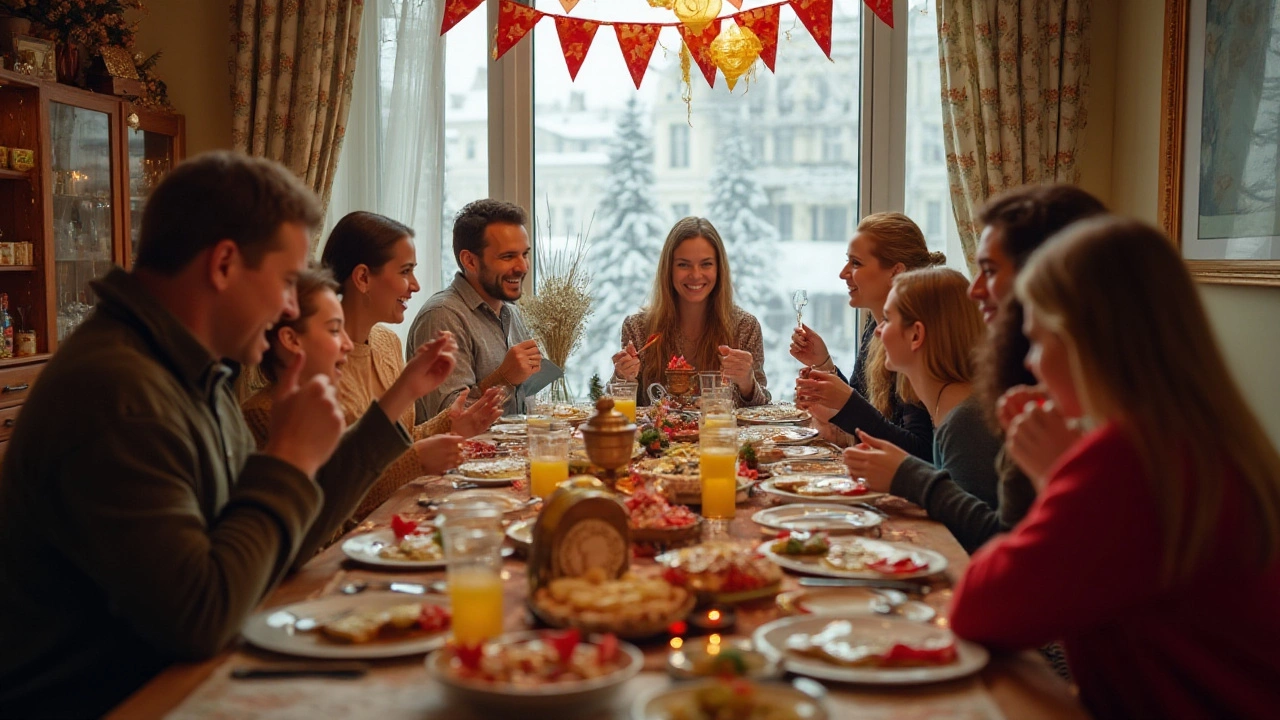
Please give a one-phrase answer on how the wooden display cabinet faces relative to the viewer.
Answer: facing the viewer and to the right of the viewer

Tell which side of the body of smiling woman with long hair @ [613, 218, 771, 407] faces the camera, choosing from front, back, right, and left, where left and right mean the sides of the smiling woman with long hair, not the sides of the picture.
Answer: front

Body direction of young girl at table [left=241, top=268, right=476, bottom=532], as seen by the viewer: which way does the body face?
to the viewer's right

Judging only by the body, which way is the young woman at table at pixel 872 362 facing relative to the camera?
to the viewer's left

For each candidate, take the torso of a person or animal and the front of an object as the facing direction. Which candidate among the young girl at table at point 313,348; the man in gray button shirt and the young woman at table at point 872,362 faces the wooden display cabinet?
the young woman at table at point 872,362

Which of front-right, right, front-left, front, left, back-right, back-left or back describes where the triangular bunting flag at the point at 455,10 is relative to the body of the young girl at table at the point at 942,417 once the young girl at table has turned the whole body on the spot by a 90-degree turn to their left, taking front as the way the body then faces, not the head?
back-right

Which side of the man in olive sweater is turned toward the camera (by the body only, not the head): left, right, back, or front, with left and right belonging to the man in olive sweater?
right

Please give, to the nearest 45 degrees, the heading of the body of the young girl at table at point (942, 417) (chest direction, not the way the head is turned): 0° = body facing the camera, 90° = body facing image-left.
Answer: approximately 90°

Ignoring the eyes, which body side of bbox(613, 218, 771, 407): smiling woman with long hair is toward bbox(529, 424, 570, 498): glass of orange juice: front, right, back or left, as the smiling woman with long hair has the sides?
front

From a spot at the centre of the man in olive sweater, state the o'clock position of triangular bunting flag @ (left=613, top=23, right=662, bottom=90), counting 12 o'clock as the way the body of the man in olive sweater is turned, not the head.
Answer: The triangular bunting flag is roughly at 10 o'clock from the man in olive sweater.

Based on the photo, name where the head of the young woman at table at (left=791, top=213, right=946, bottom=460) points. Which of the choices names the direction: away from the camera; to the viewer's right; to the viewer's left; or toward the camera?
to the viewer's left

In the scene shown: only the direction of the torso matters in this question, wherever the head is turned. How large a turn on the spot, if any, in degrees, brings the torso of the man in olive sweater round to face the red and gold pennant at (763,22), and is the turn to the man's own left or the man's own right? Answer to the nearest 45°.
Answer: approximately 45° to the man's own left

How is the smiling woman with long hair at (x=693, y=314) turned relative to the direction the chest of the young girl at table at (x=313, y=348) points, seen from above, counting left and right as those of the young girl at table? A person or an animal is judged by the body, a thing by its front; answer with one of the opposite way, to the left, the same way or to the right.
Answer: to the right

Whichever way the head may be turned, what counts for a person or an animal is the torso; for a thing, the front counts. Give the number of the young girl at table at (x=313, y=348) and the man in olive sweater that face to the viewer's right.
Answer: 2

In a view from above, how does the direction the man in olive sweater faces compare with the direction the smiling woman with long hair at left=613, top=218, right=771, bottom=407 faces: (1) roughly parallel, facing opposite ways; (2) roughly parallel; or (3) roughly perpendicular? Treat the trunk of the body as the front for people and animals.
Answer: roughly perpendicular

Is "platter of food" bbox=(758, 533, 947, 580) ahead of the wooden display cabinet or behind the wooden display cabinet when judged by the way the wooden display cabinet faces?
ahead

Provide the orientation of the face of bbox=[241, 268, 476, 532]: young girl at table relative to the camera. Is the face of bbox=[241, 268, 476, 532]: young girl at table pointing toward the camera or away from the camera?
toward the camera

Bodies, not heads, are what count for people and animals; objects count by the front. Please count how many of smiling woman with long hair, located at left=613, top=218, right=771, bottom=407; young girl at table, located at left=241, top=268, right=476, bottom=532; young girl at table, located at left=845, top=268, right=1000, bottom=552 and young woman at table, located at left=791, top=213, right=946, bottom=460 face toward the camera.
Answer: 1

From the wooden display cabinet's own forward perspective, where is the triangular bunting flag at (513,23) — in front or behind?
in front

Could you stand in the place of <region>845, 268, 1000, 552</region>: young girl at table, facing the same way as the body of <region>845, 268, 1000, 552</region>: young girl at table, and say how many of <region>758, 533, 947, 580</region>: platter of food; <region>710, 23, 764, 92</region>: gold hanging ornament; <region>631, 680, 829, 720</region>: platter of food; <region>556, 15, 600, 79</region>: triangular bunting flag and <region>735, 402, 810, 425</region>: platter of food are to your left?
2
